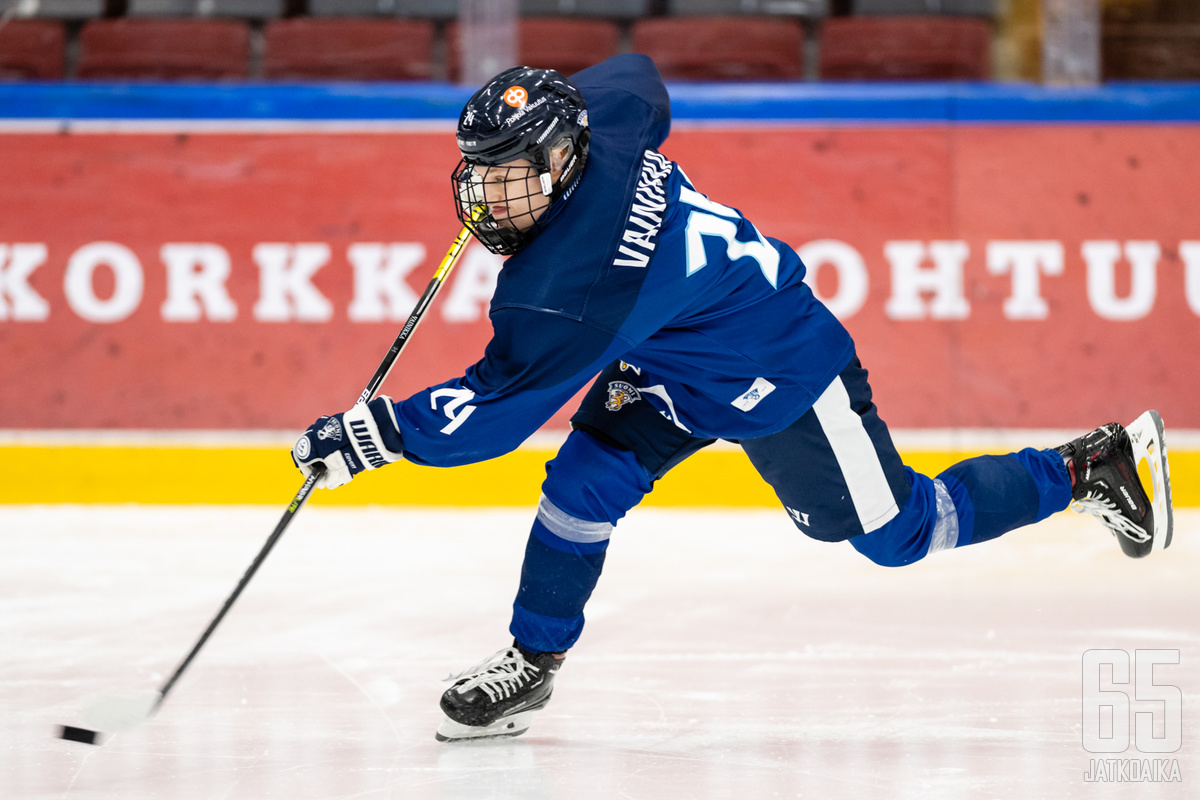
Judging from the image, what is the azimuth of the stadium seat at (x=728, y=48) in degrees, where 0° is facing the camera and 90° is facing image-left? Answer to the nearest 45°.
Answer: approximately 0°

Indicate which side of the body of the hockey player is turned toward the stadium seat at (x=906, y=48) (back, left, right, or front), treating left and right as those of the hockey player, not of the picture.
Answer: right

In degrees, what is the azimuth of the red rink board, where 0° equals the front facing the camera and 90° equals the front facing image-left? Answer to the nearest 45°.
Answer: approximately 0°

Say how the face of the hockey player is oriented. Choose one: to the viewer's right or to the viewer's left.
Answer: to the viewer's left

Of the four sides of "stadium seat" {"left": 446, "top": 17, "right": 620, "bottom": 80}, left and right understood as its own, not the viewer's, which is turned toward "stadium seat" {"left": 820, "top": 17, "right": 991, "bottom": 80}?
left

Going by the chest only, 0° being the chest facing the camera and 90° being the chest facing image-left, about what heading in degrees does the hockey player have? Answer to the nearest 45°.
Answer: approximately 90°

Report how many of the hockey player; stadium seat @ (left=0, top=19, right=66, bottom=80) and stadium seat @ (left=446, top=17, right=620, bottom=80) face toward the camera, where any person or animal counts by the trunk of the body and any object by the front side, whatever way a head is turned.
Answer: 2

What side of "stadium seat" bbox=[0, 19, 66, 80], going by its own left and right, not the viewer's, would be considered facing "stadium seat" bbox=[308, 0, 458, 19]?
left
